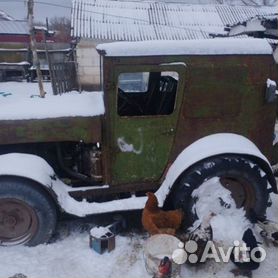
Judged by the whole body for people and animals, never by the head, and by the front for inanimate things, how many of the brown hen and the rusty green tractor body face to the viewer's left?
2

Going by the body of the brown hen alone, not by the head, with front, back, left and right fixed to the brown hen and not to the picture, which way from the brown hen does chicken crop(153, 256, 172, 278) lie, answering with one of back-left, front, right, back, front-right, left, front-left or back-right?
left

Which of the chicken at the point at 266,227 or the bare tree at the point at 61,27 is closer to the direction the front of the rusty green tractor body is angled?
the bare tree

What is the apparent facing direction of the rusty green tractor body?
to the viewer's left

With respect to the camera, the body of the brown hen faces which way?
to the viewer's left

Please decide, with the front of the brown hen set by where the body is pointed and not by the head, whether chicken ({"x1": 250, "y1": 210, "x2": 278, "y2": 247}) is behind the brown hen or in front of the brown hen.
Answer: behind
